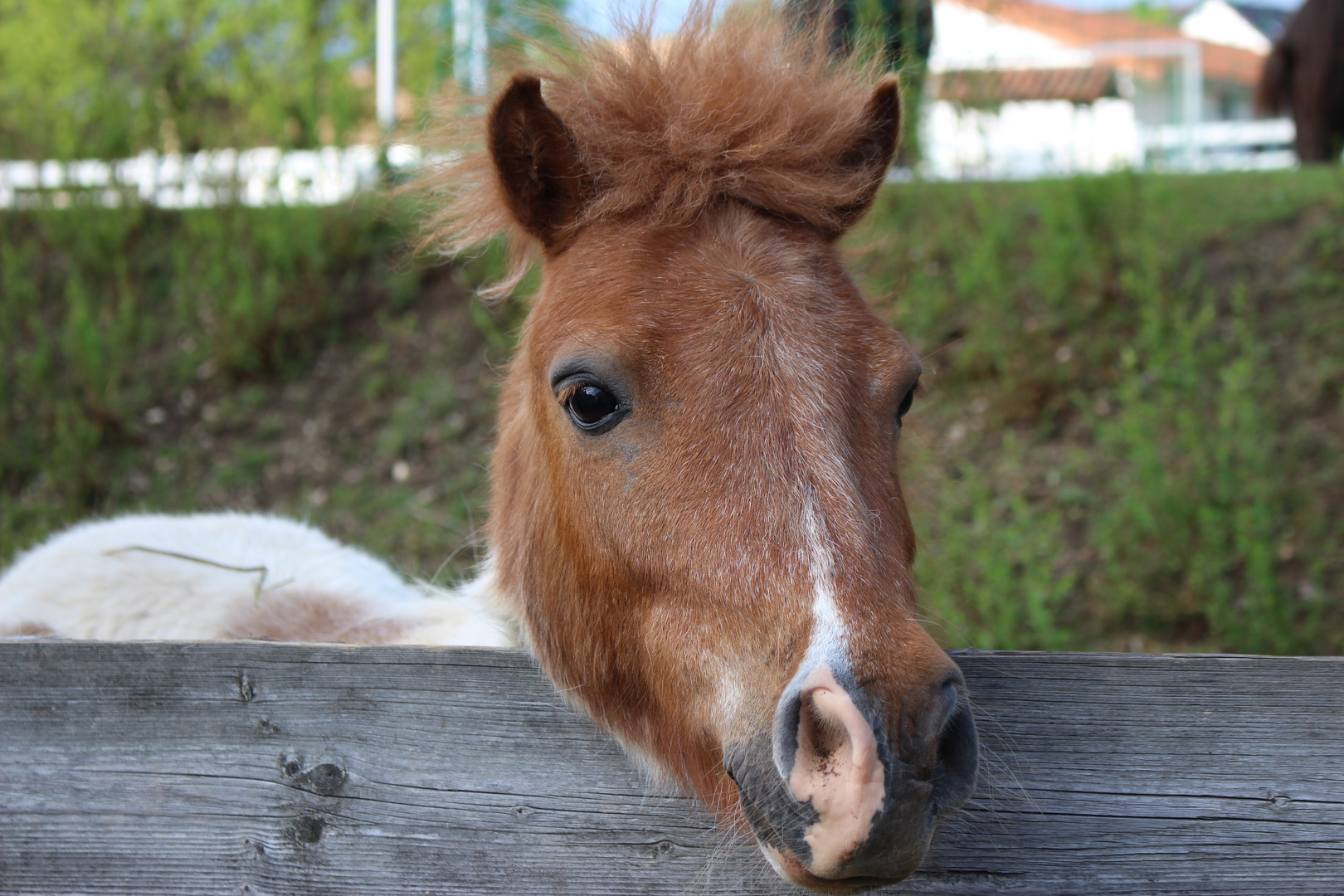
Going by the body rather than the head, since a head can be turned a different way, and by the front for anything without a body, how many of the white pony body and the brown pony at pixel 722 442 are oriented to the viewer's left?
0

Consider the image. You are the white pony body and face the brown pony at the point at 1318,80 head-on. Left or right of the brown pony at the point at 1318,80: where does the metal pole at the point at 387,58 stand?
left

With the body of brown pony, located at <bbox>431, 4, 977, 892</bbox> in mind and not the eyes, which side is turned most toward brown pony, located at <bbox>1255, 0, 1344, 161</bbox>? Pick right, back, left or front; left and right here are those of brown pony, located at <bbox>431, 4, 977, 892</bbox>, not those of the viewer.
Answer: left

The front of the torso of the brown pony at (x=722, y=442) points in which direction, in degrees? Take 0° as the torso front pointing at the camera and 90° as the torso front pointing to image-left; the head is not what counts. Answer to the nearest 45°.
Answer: approximately 315°

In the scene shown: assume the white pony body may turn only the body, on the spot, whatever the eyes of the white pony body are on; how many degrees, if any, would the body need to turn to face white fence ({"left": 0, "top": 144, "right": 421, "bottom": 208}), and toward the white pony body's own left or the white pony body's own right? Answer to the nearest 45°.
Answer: approximately 90° to the white pony body's own left

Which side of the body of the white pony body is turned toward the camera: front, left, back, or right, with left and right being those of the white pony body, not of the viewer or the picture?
right

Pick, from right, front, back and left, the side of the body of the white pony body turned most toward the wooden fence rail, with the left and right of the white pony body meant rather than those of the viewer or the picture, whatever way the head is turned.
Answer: right
